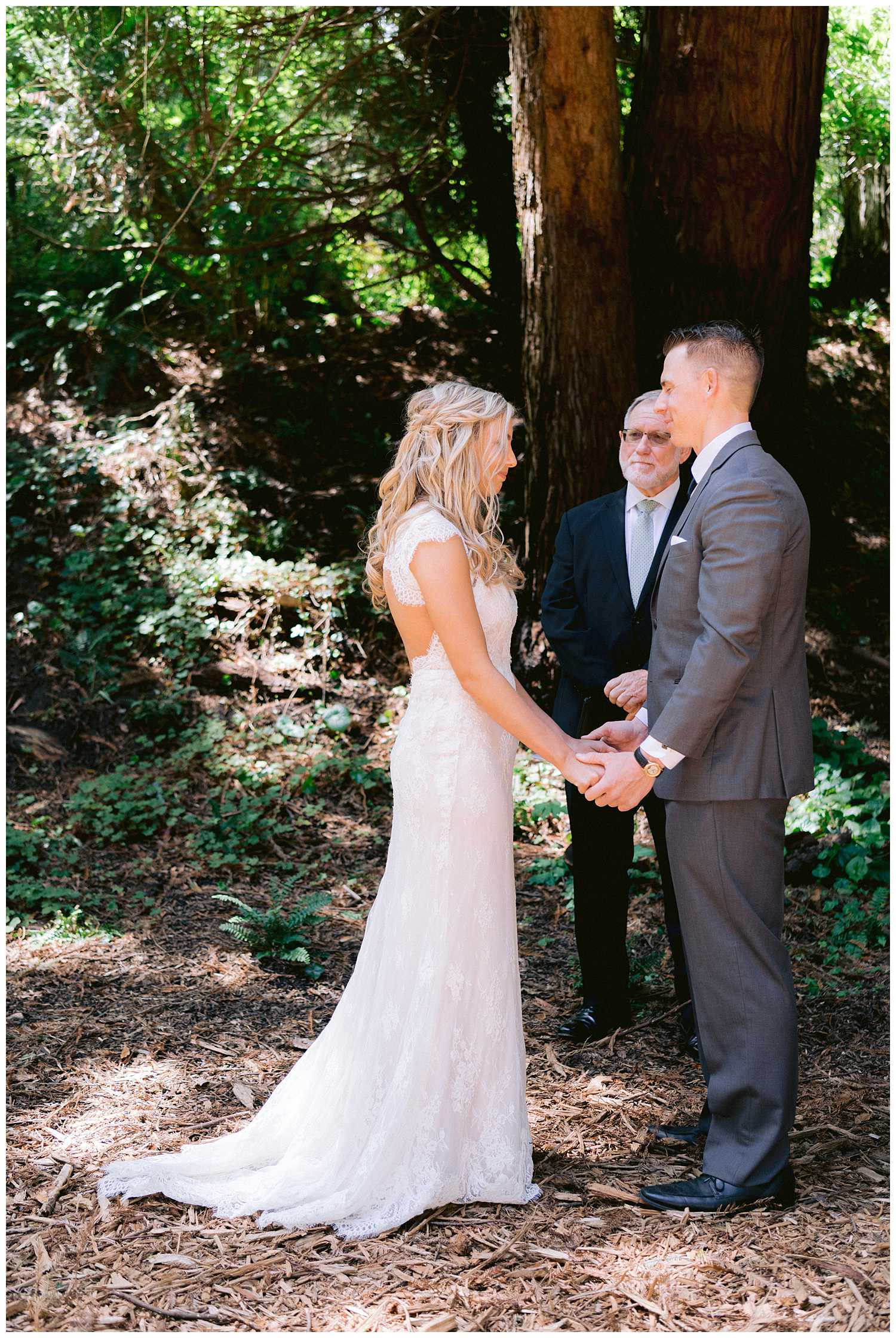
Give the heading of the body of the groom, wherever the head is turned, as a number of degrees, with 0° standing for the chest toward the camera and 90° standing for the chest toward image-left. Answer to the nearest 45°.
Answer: approximately 90°

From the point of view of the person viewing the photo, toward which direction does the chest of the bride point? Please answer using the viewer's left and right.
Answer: facing to the right of the viewer

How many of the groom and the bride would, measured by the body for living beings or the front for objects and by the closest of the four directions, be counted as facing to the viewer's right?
1

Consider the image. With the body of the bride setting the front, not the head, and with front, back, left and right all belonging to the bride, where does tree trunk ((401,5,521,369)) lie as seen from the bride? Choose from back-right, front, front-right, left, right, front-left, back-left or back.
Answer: left

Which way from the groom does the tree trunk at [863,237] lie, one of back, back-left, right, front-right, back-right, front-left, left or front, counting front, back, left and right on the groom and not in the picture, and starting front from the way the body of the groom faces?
right

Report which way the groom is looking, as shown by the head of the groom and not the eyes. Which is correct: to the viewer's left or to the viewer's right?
to the viewer's left

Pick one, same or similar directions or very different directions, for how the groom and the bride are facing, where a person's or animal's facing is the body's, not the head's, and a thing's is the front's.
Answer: very different directions
